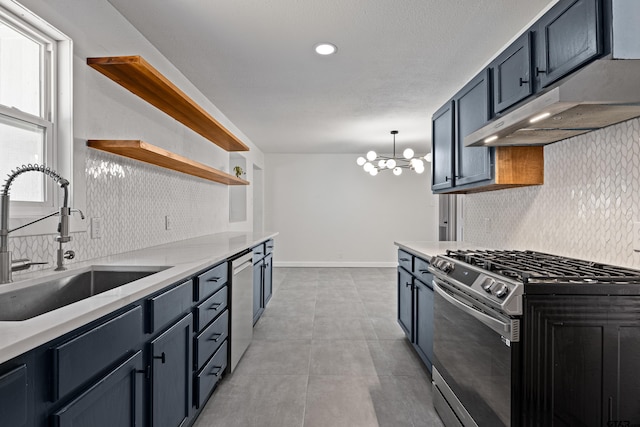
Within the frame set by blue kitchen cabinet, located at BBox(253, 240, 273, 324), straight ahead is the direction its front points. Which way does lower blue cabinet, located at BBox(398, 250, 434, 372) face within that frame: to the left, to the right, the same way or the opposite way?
the opposite way

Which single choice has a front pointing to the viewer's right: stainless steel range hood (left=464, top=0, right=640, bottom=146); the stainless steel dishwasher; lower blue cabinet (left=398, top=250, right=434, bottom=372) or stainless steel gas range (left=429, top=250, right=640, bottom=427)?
the stainless steel dishwasher

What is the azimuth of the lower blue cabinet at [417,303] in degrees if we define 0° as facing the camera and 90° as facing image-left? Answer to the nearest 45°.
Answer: approximately 90°

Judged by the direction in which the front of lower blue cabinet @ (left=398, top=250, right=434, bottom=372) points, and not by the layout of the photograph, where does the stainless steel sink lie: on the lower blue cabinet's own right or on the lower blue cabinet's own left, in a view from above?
on the lower blue cabinet's own left

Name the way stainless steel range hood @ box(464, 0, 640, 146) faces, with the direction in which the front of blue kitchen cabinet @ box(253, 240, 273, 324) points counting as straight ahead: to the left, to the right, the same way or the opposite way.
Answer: the opposite way

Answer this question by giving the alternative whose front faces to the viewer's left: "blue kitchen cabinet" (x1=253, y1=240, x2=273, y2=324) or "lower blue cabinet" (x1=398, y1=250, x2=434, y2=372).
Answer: the lower blue cabinet

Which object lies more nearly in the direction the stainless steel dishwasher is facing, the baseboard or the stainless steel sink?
the baseboard

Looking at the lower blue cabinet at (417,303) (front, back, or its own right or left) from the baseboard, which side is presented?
right

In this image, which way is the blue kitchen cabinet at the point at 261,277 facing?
to the viewer's right

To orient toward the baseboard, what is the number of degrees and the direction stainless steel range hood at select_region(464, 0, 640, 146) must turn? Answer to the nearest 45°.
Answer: approximately 90° to its right

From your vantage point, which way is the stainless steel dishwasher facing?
to the viewer's right
